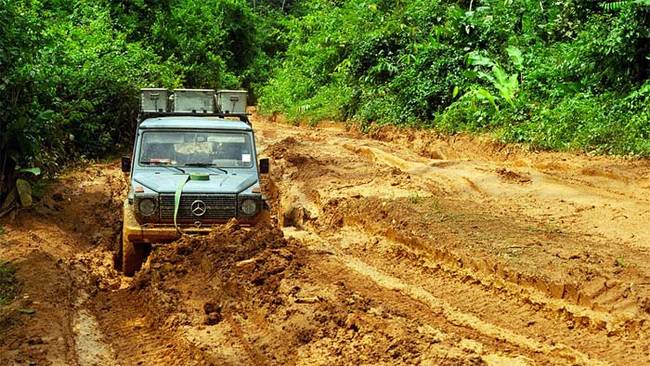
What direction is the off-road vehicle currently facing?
toward the camera

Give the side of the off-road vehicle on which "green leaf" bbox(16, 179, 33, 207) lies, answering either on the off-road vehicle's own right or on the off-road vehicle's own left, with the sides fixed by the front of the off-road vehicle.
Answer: on the off-road vehicle's own right

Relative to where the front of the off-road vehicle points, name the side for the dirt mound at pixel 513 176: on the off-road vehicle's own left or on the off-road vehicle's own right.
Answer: on the off-road vehicle's own left

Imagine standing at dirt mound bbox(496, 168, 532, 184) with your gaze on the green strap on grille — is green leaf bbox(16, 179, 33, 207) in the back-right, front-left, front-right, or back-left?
front-right
